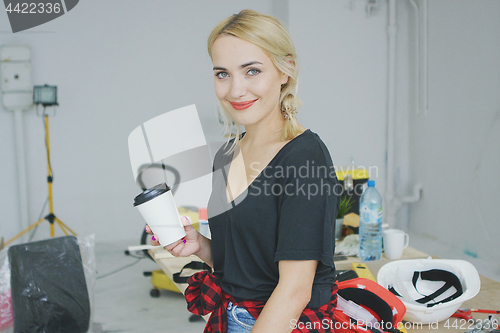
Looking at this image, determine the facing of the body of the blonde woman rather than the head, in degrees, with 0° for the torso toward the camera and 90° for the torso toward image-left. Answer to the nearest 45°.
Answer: approximately 45°

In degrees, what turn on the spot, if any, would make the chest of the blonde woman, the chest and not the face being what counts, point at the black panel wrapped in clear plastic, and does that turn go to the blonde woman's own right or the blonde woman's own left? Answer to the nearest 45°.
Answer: approximately 90° to the blonde woman's own right

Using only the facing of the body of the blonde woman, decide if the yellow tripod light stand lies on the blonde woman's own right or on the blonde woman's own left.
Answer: on the blonde woman's own right

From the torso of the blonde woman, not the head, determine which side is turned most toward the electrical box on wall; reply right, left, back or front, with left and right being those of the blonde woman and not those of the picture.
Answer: right

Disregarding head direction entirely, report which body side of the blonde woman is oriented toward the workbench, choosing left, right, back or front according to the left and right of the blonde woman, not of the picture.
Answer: back

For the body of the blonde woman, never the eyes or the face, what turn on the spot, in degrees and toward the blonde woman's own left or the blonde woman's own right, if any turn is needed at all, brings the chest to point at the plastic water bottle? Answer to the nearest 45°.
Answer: approximately 180°

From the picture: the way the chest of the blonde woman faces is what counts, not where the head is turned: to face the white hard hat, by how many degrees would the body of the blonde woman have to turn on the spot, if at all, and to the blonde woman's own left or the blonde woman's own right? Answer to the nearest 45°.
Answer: approximately 180°

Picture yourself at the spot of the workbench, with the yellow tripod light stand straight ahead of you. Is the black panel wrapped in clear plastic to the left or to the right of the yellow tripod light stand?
left
